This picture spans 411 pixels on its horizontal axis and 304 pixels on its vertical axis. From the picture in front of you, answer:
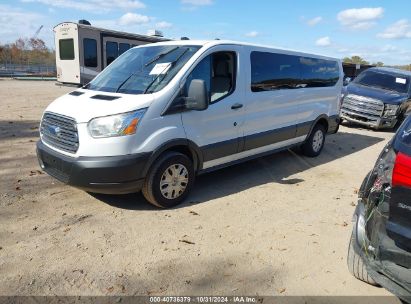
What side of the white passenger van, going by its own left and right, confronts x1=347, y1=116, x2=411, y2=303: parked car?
left

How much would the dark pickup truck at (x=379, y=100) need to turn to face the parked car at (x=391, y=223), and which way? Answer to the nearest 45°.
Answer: approximately 45° to its left

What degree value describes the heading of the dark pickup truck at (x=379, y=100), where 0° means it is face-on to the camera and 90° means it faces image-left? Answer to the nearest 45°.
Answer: approximately 45°

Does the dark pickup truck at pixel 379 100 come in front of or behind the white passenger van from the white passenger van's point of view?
behind
